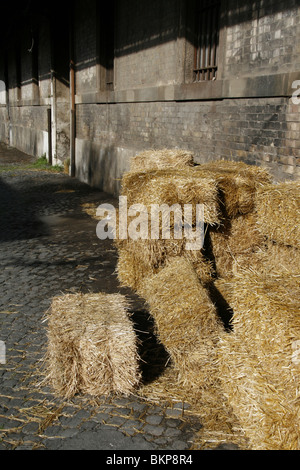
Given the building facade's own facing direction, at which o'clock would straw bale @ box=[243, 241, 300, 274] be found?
The straw bale is roughly at 10 o'clock from the building facade.

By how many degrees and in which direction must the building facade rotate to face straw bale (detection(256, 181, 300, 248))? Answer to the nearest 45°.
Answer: approximately 45° to its left

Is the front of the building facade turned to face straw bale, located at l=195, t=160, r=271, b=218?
no

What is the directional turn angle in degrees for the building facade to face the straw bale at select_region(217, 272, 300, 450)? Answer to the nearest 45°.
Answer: approximately 45° to its left

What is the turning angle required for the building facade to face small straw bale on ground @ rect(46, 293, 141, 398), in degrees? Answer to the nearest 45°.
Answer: approximately 45° to its left

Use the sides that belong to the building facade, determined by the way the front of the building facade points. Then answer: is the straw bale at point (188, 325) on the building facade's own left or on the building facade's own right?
on the building facade's own left

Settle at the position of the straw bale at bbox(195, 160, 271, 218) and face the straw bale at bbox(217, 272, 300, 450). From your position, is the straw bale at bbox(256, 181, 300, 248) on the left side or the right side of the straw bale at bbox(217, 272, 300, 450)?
left

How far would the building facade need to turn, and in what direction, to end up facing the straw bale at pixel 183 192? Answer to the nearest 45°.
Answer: approximately 45° to its left

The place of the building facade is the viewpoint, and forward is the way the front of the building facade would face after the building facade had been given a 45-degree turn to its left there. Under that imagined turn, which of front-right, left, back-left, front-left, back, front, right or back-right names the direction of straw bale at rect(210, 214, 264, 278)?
front

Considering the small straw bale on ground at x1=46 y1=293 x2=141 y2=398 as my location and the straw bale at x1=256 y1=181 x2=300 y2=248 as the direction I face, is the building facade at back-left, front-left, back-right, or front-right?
front-left

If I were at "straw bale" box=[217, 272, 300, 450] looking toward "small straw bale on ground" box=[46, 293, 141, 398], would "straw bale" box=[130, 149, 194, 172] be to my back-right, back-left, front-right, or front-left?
front-right

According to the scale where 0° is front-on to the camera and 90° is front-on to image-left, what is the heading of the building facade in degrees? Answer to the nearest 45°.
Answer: approximately 45°
